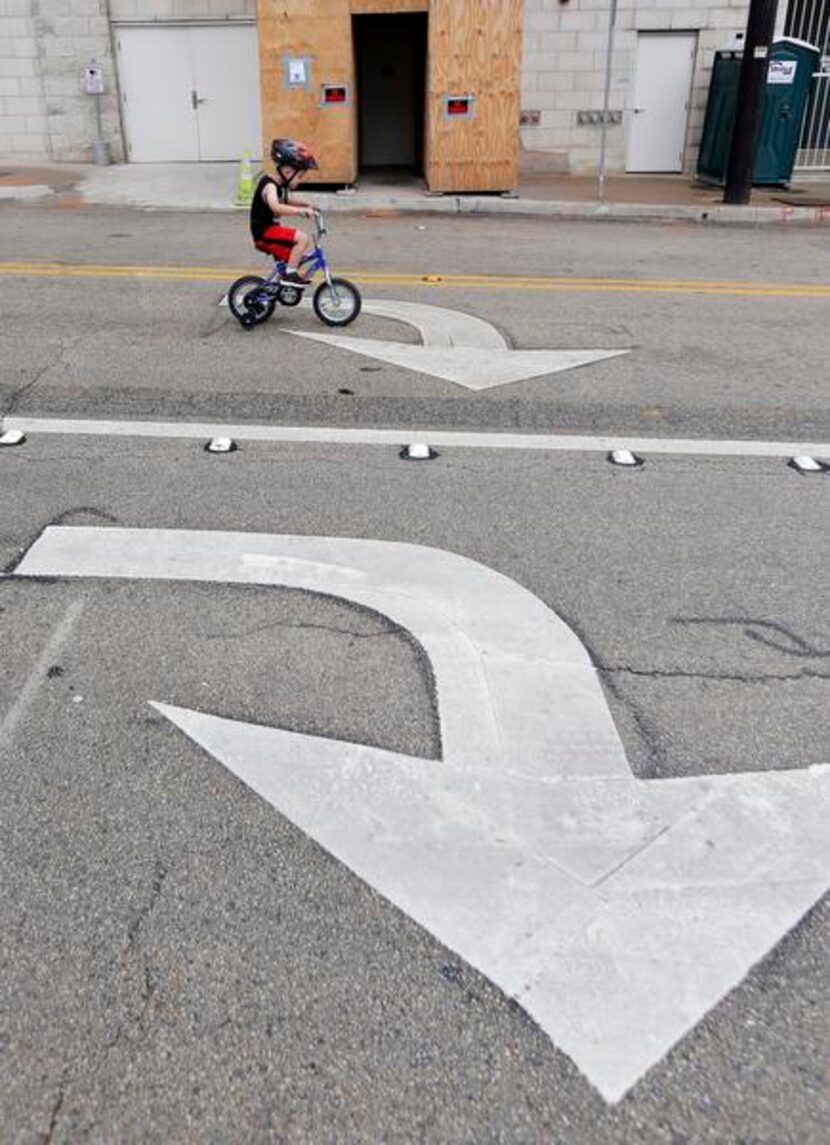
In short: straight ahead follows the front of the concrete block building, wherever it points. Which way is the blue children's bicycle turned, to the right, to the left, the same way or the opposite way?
to the left

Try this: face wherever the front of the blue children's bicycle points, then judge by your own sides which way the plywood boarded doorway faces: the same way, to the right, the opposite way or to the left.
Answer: to the right

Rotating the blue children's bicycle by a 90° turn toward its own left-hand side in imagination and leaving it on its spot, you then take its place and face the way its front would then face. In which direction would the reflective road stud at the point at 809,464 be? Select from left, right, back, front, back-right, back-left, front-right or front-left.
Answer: back-right

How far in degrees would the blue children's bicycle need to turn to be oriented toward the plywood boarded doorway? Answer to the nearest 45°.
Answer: approximately 90° to its left

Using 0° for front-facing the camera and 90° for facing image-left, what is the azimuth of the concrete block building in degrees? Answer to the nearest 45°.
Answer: approximately 0°

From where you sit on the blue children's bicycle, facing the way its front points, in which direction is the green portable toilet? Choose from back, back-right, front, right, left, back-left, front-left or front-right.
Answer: front-left

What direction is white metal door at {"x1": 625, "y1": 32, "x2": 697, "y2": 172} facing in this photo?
toward the camera

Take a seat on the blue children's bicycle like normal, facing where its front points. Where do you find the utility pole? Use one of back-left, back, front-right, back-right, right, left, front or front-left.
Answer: front-left

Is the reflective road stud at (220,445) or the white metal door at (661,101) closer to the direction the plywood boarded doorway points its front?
the reflective road stud

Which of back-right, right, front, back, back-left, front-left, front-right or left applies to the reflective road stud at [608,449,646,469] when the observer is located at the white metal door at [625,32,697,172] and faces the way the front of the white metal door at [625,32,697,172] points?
front

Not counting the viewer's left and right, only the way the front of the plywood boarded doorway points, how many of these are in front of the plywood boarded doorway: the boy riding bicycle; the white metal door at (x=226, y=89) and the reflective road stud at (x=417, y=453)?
2

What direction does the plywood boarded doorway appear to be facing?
toward the camera

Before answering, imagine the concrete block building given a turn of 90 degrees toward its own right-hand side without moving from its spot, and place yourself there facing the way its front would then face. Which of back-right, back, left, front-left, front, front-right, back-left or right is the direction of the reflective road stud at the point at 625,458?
left

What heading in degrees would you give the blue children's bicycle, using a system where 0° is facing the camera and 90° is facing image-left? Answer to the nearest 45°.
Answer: approximately 270°

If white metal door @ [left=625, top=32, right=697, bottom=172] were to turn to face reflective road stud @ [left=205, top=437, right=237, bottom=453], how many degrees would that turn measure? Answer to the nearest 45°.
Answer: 0° — it already faces it

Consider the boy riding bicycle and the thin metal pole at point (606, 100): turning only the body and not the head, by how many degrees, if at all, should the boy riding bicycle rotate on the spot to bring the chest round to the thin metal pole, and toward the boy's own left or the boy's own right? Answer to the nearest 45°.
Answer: approximately 45° to the boy's own left

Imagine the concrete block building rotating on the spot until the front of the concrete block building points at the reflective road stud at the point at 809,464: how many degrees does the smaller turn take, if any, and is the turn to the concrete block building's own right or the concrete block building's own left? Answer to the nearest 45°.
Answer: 0° — it already faces it

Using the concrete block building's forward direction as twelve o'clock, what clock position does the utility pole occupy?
The utility pole is roughly at 10 o'clock from the concrete block building.

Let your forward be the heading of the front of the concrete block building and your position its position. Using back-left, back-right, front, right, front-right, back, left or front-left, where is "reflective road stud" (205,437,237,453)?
front

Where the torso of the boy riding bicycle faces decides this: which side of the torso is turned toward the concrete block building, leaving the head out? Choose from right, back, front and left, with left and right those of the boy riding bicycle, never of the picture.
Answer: left

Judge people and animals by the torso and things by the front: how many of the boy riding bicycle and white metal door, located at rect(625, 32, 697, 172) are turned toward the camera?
1
